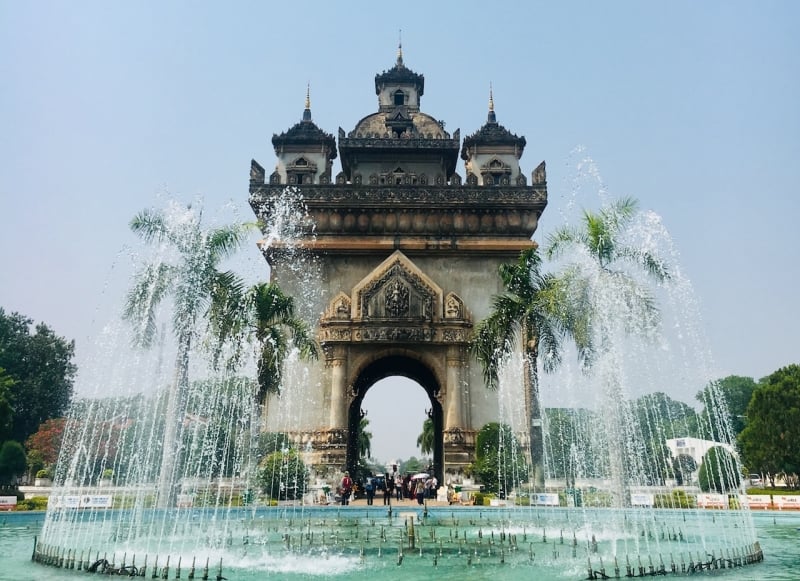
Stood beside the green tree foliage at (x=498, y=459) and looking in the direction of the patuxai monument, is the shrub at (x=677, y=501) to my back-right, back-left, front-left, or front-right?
back-right

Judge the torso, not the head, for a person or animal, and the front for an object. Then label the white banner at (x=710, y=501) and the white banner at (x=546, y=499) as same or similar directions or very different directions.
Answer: same or similar directions

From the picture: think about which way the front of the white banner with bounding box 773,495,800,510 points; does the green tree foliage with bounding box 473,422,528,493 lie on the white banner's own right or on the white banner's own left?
on the white banner's own right

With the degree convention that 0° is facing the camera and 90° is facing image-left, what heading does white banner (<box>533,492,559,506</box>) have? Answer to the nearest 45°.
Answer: approximately 0°

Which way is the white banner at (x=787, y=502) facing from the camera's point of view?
toward the camera

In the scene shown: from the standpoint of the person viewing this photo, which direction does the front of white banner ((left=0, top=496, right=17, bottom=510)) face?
facing the viewer

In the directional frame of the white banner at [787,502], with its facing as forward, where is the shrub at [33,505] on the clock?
The shrub is roughly at 2 o'clock from the white banner.

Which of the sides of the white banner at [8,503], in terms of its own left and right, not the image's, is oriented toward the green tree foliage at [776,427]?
left
